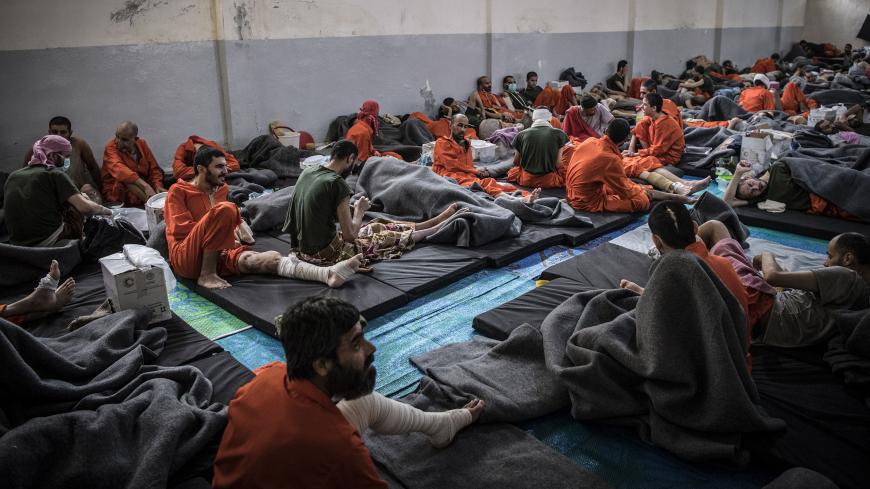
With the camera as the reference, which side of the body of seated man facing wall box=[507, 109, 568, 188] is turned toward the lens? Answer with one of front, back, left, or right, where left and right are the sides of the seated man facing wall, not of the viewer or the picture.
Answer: back

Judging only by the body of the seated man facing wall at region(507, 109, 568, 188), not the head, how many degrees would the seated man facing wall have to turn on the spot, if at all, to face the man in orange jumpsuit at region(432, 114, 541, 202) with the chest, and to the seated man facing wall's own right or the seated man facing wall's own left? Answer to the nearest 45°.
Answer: approximately 90° to the seated man facing wall's own left

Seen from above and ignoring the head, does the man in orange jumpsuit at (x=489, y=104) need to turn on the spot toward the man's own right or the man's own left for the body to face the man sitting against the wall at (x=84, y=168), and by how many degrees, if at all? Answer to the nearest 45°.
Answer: approximately 90° to the man's own right

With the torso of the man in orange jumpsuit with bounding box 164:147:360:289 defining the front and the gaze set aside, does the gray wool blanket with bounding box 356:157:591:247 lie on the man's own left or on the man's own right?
on the man's own left

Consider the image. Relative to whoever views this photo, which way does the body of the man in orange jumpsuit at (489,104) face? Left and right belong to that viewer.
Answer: facing the viewer and to the right of the viewer

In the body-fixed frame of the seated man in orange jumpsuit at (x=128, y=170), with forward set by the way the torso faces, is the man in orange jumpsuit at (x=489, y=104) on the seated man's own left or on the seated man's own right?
on the seated man's own left

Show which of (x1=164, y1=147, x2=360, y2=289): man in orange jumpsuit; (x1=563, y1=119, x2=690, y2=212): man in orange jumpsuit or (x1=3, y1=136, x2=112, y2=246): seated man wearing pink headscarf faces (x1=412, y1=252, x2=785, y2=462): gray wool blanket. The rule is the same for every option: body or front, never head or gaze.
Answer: (x1=164, y1=147, x2=360, y2=289): man in orange jumpsuit

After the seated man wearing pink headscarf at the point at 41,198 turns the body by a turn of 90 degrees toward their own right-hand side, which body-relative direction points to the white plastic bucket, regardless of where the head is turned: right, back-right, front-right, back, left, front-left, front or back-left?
left

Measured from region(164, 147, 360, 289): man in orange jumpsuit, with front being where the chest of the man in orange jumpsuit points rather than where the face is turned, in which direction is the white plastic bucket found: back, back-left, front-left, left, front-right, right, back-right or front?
back-left

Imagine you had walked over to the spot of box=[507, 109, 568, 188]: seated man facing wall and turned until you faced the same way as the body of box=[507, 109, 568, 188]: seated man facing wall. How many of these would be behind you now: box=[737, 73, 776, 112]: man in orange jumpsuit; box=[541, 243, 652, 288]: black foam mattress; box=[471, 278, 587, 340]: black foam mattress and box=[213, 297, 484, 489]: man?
3
